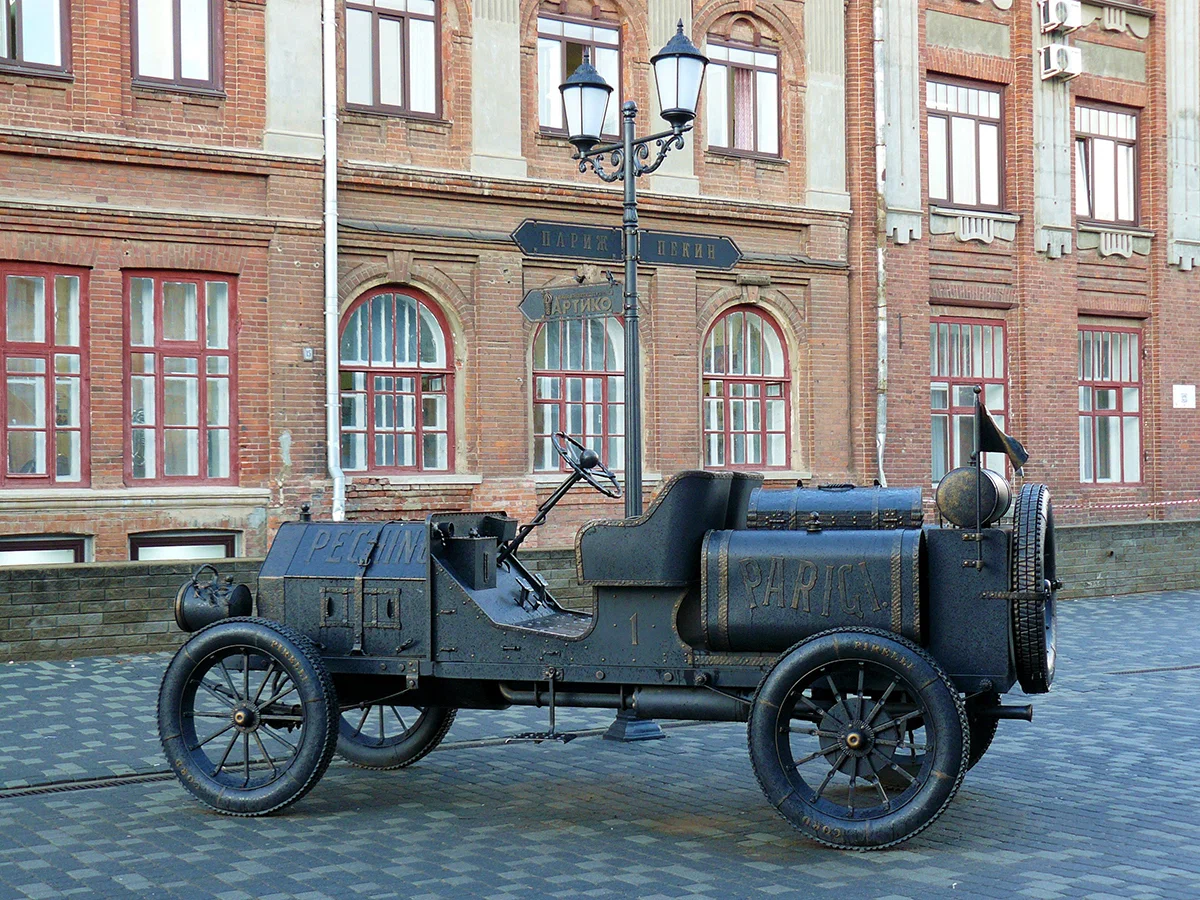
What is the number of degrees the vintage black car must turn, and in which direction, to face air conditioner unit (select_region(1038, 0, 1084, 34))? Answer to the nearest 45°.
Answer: approximately 135° to its right

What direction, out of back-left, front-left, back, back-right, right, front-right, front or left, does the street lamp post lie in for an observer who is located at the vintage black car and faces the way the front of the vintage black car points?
right

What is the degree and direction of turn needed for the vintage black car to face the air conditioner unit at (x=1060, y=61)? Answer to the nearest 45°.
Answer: approximately 135° to its right

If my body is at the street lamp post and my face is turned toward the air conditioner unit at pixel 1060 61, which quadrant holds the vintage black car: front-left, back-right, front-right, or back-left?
back-right

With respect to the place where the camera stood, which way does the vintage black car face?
facing to the left of the viewer
